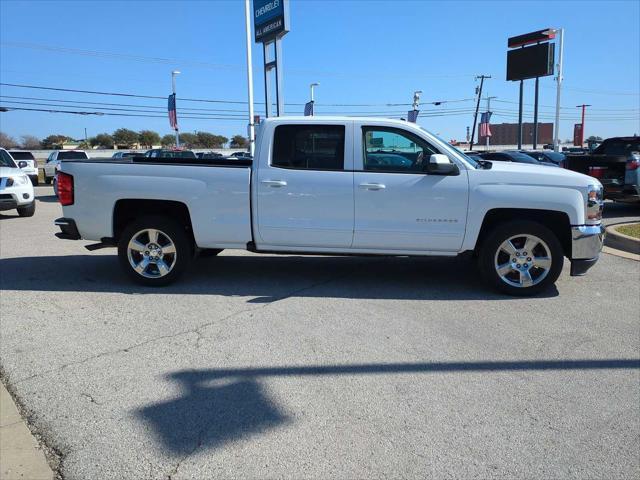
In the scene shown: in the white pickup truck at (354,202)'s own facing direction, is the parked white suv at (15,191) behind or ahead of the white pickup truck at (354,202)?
behind

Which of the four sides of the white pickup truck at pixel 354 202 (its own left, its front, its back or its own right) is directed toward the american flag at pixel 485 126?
left

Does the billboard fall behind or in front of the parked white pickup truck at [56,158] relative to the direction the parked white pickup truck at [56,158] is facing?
behind

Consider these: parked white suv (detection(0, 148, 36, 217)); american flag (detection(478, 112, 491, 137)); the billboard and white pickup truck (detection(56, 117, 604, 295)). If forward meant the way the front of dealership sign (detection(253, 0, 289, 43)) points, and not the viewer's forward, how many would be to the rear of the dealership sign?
2

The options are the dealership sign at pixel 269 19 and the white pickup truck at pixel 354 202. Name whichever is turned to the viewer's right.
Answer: the white pickup truck

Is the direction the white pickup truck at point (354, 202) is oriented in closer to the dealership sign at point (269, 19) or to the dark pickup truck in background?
the dark pickup truck in background

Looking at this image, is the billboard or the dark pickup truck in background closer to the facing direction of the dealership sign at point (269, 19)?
the dark pickup truck in background

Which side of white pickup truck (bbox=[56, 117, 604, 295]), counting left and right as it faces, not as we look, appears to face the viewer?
right
